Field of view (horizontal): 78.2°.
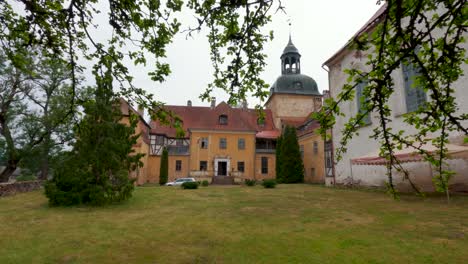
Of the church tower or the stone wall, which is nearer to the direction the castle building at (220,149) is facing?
the stone wall

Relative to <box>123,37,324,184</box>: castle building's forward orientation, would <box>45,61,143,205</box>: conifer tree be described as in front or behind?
in front

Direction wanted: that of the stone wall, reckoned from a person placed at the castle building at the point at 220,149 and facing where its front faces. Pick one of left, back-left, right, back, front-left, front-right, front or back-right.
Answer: front-right

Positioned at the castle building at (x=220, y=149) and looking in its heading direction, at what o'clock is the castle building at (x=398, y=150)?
the castle building at (x=398, y=150) is roughly at 11 o'clock from the castle building at (x=220, y=149).

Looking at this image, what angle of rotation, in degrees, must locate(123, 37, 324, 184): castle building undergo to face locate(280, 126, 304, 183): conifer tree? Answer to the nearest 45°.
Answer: approximately 45° to its left

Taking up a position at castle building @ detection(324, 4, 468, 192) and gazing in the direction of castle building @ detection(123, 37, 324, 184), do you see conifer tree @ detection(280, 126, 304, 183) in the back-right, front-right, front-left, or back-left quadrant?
front-right

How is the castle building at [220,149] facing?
toward the camera

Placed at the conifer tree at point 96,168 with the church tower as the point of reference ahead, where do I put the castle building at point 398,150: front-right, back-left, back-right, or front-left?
front-right

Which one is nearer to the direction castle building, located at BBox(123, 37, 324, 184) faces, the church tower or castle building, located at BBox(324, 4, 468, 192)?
the castle building
